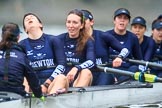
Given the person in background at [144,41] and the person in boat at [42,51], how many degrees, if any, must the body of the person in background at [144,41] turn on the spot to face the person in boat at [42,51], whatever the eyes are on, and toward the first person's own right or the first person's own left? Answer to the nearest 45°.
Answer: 0° — they already face them

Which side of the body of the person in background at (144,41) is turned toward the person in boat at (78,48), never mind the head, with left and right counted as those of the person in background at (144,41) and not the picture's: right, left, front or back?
front

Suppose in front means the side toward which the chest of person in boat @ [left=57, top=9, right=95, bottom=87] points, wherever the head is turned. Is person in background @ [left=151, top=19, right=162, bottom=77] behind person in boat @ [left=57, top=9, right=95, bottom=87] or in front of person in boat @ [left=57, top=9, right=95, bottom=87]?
behind

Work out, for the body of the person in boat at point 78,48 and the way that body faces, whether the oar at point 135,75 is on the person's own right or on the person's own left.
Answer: on the person's own left

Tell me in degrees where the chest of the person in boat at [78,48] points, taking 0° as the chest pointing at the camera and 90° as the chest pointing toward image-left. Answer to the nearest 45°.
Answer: approximately 45°

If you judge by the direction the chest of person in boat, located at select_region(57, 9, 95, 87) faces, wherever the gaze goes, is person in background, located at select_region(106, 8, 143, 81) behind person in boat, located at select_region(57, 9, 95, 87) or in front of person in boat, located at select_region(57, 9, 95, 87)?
behind

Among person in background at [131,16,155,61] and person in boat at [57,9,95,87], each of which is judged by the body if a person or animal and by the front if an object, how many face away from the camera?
0
